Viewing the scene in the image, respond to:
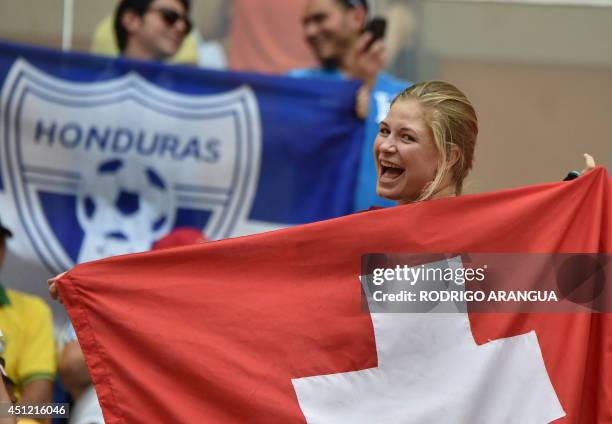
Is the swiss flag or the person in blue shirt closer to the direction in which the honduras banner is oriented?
the swiss flag

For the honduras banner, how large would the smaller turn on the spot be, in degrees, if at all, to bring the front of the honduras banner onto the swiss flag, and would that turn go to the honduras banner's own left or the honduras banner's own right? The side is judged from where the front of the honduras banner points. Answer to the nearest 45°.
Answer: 0° — it already faces it

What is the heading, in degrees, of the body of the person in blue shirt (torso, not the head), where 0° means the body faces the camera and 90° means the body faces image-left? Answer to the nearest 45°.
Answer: approximately 45°
